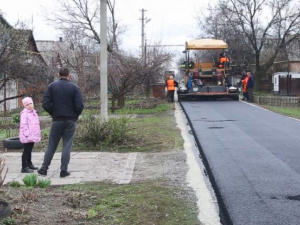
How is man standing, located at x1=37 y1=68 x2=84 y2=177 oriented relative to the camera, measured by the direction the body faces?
away from the camera

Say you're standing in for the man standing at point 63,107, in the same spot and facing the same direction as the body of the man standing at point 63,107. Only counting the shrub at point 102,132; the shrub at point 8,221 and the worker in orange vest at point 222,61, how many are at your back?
1

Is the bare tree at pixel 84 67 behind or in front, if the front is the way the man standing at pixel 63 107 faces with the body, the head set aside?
in front

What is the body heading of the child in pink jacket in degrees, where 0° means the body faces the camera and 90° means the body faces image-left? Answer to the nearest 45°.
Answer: approximately 315°

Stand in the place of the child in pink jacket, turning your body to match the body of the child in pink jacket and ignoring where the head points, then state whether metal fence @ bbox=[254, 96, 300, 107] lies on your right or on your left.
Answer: on your left
